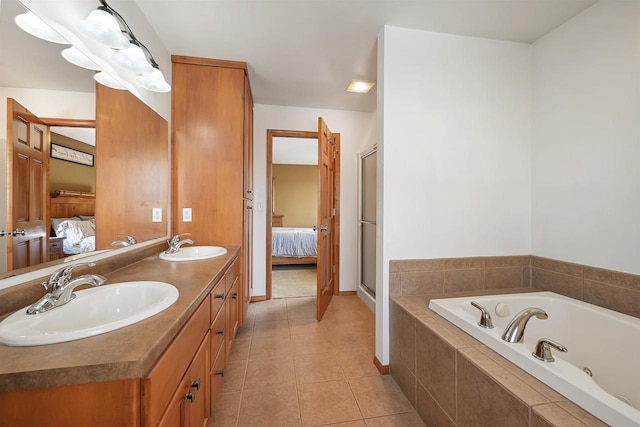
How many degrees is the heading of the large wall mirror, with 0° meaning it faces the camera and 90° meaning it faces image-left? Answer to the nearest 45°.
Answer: approximately 315°

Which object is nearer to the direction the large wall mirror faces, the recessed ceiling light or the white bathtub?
the white bathtub

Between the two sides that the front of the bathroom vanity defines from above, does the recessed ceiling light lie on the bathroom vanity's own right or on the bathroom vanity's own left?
on the bathroom vanity's own left

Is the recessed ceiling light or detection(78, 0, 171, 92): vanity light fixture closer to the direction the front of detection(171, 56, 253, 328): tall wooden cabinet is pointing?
the recessed ceiling light

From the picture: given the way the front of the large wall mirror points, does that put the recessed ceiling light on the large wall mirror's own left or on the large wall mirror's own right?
on the large wall mirror's own left

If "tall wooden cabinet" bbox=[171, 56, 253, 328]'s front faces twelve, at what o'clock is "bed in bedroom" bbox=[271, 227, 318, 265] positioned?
The bed in bedroom is roughly at 10 o'clock from the tall wooden cabinet.

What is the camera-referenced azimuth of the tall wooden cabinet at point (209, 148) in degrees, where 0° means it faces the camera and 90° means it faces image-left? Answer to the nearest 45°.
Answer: approximately 270°

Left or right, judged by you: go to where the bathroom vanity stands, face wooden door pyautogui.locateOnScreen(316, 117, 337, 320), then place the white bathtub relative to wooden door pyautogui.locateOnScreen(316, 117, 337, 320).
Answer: right
